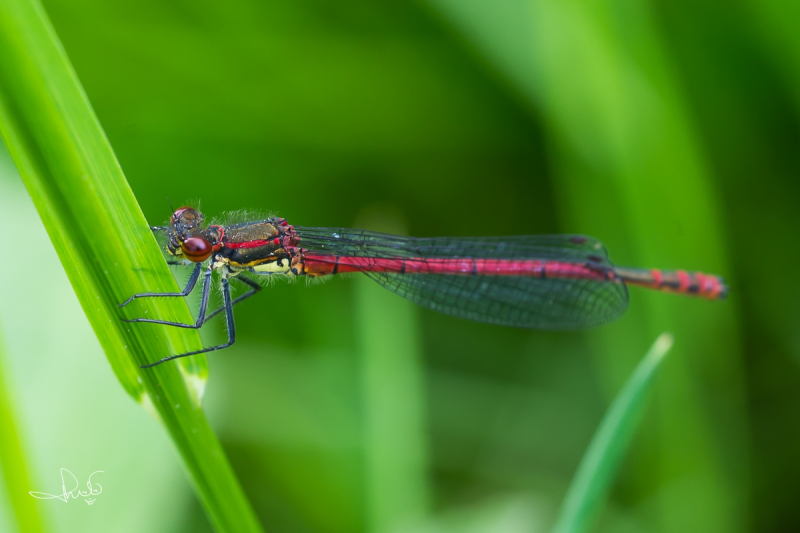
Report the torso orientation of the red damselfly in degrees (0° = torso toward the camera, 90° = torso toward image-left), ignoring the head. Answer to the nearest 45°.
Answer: approximately 90°

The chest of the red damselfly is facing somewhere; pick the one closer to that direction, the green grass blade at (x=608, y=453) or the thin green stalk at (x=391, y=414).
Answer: the thin green stalk

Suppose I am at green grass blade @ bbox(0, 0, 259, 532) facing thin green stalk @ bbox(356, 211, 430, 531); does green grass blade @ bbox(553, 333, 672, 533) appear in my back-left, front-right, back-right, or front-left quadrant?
front-right
